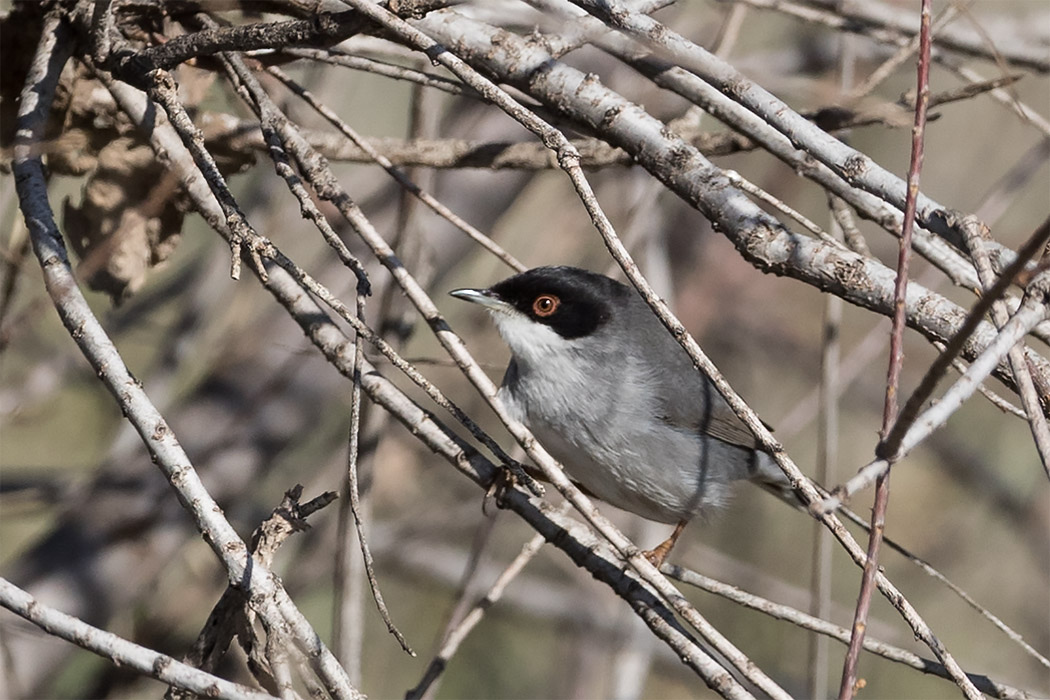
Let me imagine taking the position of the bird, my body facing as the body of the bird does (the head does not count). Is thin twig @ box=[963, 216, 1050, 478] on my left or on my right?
on my left

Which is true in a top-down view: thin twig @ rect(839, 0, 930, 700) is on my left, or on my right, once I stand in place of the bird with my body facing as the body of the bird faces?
on my left

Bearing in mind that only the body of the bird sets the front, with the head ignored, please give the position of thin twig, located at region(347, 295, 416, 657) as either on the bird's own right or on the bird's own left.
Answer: on the bird's own right

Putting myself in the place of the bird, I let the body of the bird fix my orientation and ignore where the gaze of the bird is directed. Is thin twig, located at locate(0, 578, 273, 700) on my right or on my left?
on my right

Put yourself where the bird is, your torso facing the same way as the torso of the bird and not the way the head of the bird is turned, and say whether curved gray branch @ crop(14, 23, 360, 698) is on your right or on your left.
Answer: on your right

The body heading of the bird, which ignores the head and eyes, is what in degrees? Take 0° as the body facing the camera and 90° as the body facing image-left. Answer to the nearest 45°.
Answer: approximately 90°
